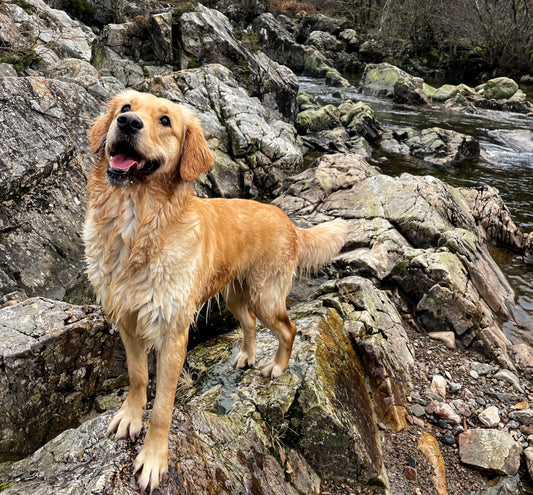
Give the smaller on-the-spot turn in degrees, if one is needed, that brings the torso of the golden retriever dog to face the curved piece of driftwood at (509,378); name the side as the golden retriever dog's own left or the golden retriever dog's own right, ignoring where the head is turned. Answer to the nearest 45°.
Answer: approximately 135° to the golden retriever dog's own left

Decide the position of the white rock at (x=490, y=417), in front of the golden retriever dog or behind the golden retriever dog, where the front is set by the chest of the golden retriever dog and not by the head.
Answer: behind

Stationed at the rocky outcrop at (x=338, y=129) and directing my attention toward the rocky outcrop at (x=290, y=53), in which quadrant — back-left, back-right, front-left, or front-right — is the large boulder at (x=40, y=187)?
back-left

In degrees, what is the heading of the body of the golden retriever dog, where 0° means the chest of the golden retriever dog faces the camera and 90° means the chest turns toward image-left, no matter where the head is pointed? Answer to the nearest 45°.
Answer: approximately 45°

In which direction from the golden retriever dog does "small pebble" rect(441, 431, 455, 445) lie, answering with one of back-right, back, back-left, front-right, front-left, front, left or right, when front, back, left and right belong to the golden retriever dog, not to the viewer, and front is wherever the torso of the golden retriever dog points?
back-left

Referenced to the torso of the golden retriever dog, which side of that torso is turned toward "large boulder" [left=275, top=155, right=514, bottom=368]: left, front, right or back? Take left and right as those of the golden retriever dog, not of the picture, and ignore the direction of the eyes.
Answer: back

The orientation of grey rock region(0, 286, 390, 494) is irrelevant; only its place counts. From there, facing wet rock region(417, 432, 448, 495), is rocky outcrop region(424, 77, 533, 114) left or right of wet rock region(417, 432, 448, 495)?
left

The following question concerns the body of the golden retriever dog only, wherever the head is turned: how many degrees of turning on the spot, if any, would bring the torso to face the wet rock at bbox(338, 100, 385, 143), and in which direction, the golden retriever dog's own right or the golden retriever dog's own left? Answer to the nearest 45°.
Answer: approximately 135° to the golden retriever dog's own right

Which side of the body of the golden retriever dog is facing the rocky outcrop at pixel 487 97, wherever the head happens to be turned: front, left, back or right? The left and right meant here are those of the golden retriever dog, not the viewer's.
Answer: back

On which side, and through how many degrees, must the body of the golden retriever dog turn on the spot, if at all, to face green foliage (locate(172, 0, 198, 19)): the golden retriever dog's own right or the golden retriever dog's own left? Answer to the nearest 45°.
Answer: approximately 135° to the golden retriever dog's own right

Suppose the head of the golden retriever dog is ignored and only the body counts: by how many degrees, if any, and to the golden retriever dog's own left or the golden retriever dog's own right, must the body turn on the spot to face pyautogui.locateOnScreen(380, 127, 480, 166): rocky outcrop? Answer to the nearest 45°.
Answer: approximately 180°

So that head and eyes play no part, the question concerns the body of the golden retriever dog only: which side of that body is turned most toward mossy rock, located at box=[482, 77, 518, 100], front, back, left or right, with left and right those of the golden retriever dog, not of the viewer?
back

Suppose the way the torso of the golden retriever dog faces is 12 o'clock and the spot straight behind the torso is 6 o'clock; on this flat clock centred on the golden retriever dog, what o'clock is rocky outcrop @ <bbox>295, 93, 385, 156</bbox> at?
The rocky outcrop is roughly at 5 o'clock from the golden retriever dog.

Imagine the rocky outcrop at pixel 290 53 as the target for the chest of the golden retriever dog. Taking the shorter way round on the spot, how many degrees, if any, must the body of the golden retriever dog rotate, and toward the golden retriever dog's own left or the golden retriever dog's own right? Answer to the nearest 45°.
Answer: approximately 135° to the golden retriever dog's own right
